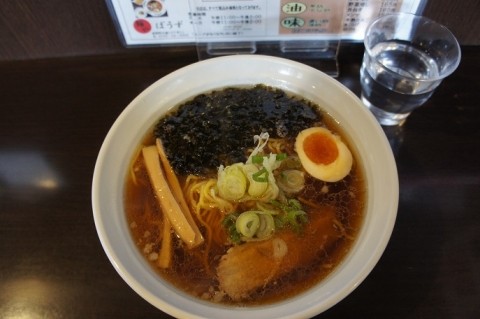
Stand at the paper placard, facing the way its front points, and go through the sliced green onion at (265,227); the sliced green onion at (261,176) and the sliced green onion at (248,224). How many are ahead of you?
3

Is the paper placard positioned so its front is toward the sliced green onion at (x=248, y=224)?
yes

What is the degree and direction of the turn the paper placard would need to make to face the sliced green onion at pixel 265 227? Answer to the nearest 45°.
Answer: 0° — it already faces it

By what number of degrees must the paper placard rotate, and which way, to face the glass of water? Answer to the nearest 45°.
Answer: approximately 90° to its left

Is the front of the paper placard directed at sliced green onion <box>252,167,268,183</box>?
yes

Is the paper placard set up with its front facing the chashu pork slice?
yes

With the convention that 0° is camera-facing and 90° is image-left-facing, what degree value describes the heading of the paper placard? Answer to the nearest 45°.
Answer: approximately 0°
